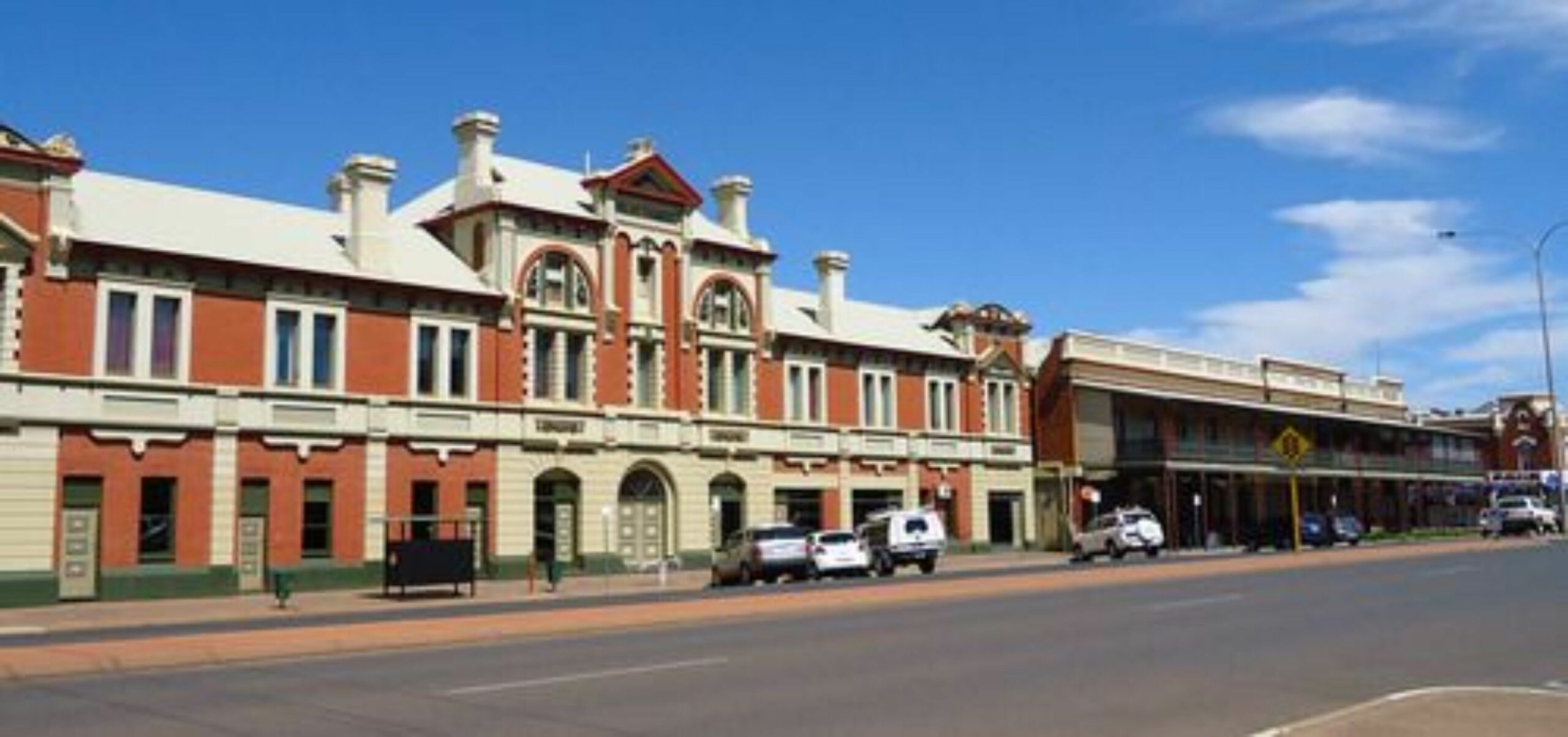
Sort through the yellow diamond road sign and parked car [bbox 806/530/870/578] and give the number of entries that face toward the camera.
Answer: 1

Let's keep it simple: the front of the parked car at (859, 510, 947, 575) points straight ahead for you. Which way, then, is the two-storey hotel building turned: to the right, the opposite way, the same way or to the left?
the opposite way

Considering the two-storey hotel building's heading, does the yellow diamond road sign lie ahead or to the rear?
ahead

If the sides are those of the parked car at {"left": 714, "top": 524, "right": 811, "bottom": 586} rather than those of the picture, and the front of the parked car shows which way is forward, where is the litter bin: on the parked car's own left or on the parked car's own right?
on the parked car's own left

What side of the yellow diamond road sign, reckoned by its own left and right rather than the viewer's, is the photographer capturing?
front

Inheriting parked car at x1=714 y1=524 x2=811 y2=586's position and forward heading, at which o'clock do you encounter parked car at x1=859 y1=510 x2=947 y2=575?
parked car at x1=859 y1=510 x2=947 y2=575 is roughly at 3 o'clock from parked car at x1=714 y1=524 x2=811 y2=586.

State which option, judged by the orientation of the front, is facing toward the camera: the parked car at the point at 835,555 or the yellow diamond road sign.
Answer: the yellow diamond road sign

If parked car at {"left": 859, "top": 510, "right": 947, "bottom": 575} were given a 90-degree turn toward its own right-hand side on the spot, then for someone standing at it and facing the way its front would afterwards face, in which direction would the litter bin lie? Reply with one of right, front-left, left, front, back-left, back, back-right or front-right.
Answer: back

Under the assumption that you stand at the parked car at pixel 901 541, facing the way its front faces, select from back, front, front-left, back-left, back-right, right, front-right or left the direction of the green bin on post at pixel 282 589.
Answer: left

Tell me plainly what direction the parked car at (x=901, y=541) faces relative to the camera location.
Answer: facing away from the viewer and to the left of the viewer

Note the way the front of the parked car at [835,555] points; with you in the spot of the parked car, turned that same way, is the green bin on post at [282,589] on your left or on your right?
on your left

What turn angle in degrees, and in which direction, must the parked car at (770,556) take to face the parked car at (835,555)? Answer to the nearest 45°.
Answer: approximately 90° to its right

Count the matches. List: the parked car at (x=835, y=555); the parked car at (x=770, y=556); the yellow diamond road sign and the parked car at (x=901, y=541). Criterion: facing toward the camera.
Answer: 1

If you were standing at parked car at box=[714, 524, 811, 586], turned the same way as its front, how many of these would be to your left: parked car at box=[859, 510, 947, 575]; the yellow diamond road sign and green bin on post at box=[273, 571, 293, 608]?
1

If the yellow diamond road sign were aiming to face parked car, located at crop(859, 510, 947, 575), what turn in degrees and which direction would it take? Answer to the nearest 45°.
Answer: approximately 90° to its right

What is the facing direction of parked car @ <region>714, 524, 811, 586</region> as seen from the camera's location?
facing away from the viewer and to the left of the viewer

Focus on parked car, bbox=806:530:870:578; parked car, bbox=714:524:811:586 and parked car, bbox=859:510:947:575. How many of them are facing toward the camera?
0

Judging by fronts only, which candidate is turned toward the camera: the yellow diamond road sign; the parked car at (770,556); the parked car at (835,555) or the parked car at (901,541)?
the yellow diamond road sign
